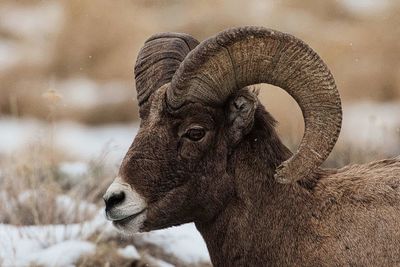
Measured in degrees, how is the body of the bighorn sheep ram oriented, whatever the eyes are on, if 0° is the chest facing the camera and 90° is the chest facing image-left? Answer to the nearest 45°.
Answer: approximately 90°
